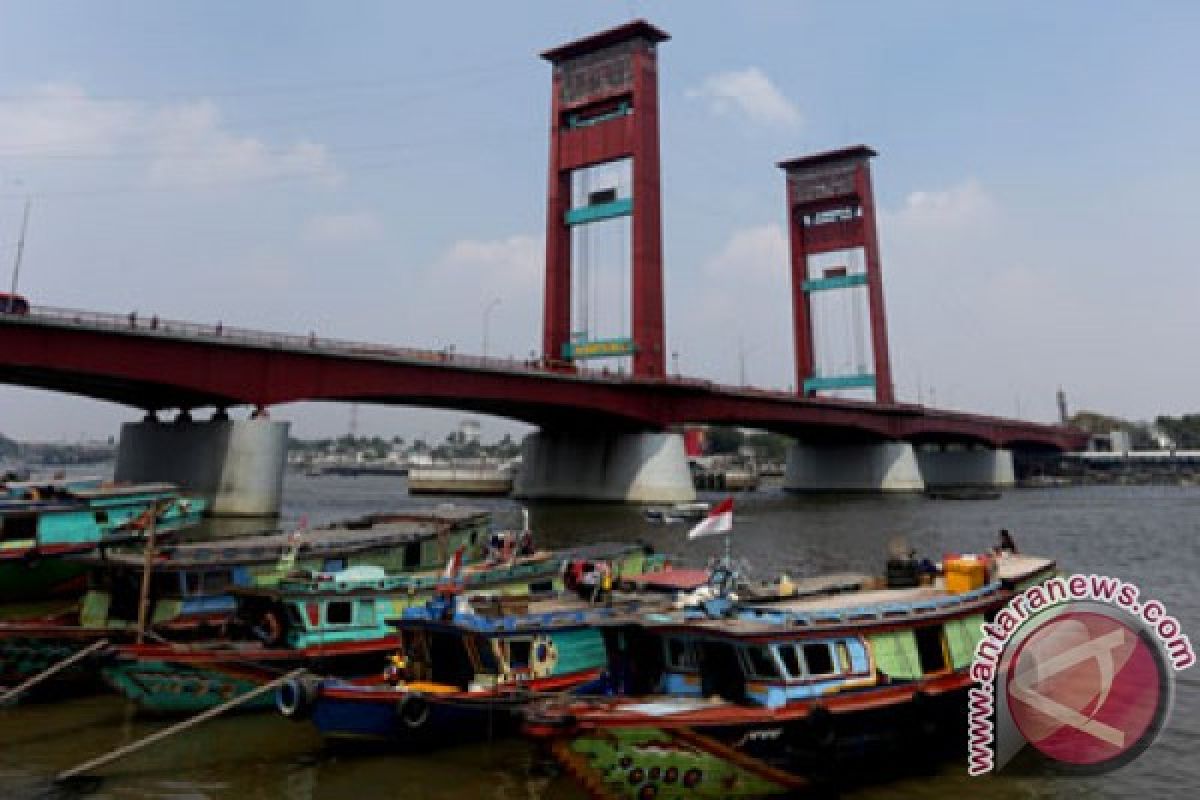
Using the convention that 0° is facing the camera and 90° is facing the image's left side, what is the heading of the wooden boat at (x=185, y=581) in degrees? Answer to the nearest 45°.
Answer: approximately 45°

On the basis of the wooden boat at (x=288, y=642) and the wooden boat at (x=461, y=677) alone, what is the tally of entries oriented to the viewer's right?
0

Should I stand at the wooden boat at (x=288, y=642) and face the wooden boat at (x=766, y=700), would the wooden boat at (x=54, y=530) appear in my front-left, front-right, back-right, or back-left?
back-left

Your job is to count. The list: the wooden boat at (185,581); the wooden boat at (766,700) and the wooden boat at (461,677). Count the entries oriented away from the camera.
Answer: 0

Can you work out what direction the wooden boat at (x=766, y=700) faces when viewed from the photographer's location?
facing the viewer and to the left of the viewer

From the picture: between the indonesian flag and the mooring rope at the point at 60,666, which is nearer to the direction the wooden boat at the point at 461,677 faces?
the mooring rope

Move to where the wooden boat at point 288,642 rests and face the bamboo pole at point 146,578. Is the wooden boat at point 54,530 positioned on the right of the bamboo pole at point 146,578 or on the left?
right

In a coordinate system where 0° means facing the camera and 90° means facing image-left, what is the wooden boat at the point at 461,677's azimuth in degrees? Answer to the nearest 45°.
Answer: approximately 45°
